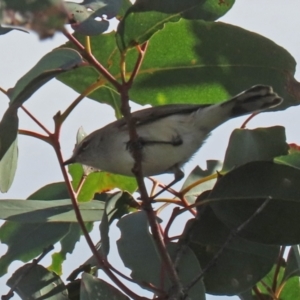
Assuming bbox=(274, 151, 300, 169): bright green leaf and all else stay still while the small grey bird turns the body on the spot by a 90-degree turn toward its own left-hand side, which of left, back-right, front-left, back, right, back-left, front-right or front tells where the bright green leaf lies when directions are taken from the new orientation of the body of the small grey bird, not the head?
front-left

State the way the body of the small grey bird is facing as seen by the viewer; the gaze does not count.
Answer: to the viewer's left
